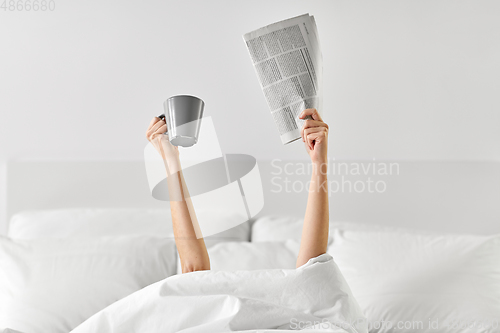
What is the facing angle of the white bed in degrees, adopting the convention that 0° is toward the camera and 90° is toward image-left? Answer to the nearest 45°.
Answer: approximately 0°
